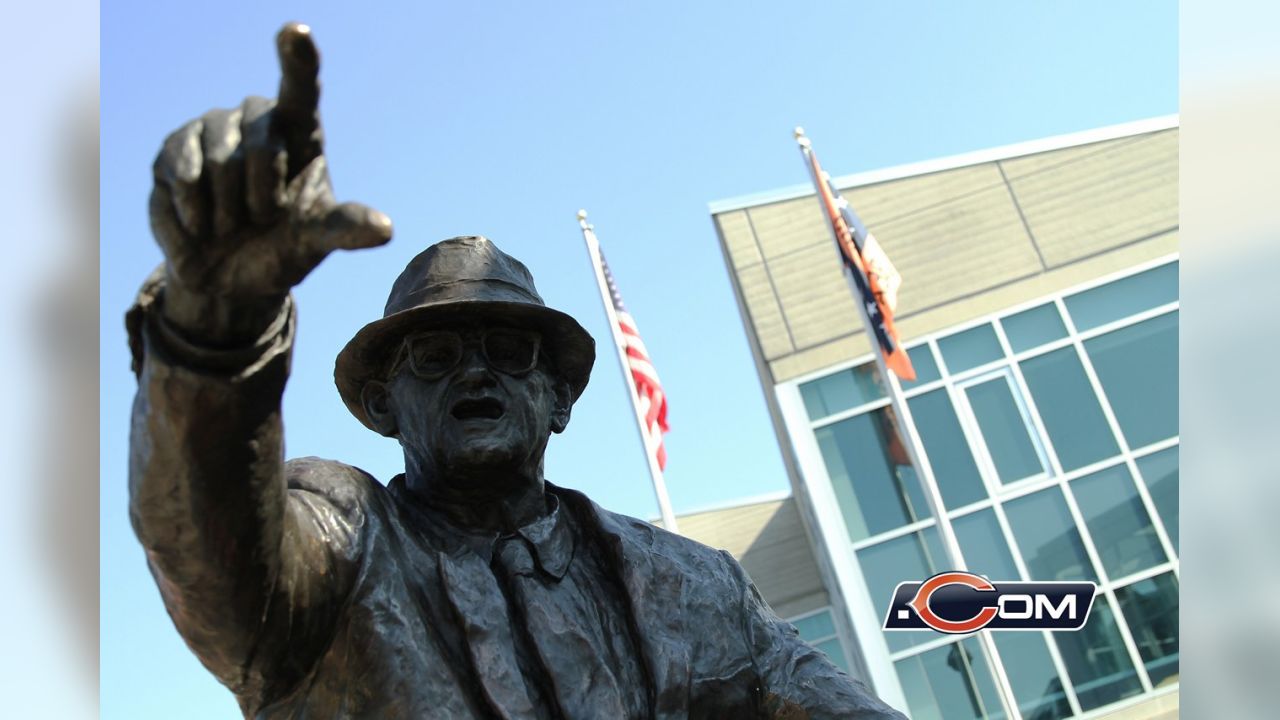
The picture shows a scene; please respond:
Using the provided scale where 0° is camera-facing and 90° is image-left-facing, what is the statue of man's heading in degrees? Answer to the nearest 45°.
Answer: approximately 0°

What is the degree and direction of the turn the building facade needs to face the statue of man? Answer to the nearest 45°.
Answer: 0° — it already faces it

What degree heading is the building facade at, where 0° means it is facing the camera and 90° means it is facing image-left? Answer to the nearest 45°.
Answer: approximately 0°

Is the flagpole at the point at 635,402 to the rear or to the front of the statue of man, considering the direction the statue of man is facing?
to the rear

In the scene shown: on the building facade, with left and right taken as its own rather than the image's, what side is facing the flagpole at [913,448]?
front

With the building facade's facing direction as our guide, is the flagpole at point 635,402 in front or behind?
in front

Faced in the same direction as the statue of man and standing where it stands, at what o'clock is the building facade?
The building facade is roughly at 7 o'clock from the statue of man.

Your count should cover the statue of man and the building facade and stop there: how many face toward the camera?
2

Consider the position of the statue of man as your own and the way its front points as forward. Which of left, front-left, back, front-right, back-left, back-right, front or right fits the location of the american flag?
back

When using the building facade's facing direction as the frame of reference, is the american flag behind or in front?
in front
